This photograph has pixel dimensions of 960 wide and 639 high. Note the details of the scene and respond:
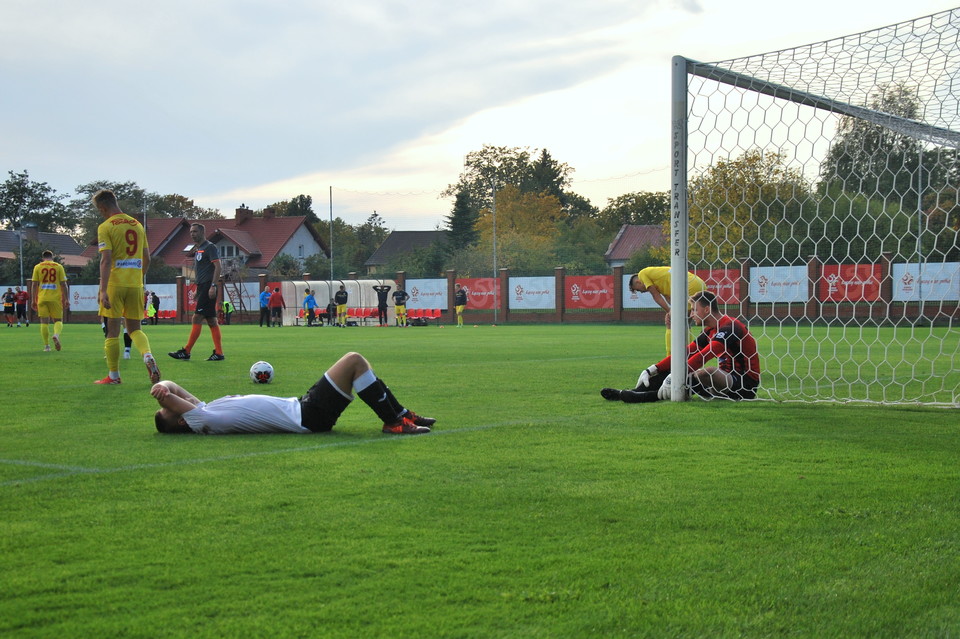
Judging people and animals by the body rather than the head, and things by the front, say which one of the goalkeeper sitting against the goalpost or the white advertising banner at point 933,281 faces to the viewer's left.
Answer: the goalkeeper sitting against the goalpost

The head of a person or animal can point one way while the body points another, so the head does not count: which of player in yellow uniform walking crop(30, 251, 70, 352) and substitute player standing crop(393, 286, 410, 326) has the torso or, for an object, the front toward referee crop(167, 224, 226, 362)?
substitute player standing crop(393, 286, 410, 326)

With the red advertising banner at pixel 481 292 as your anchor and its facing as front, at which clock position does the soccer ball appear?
The soccer ball is roughly at 12 o'clock from the red advertising banner.

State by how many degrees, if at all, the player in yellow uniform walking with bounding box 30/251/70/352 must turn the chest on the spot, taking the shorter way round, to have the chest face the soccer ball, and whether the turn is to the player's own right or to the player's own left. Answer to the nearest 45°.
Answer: approximately 180°

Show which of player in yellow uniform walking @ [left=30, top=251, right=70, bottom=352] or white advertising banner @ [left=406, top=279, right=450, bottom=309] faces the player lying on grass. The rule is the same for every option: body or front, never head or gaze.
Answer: the white advertising banner

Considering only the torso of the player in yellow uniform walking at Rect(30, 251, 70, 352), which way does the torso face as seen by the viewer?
away from the camera

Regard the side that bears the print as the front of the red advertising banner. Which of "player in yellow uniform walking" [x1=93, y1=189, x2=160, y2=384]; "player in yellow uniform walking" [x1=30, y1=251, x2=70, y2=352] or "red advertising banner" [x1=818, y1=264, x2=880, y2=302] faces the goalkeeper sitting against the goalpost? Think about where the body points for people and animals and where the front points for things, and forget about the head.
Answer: the red advertising banner

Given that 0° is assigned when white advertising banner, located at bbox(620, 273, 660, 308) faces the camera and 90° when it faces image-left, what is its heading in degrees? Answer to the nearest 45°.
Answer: approximately 0°

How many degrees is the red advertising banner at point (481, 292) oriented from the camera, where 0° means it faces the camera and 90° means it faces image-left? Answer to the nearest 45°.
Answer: approximately 0°

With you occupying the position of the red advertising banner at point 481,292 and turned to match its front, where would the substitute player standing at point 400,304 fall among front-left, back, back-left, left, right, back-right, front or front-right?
front-right
